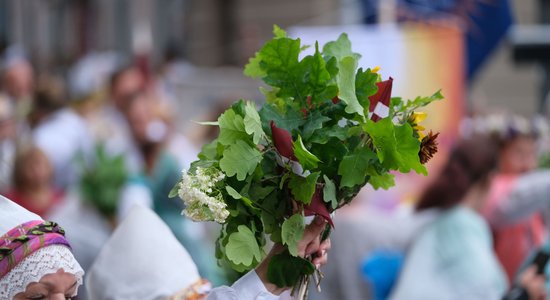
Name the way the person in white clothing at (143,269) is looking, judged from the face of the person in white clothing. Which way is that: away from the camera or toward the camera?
away from the camera

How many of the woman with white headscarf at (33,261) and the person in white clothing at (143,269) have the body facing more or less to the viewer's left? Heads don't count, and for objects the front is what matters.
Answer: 0

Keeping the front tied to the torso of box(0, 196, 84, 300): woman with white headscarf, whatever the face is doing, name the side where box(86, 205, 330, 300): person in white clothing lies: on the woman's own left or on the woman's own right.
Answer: on the woman's own left

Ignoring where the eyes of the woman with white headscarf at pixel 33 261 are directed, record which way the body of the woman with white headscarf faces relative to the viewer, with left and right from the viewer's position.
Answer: facing the viewer and to the right of the viewer
